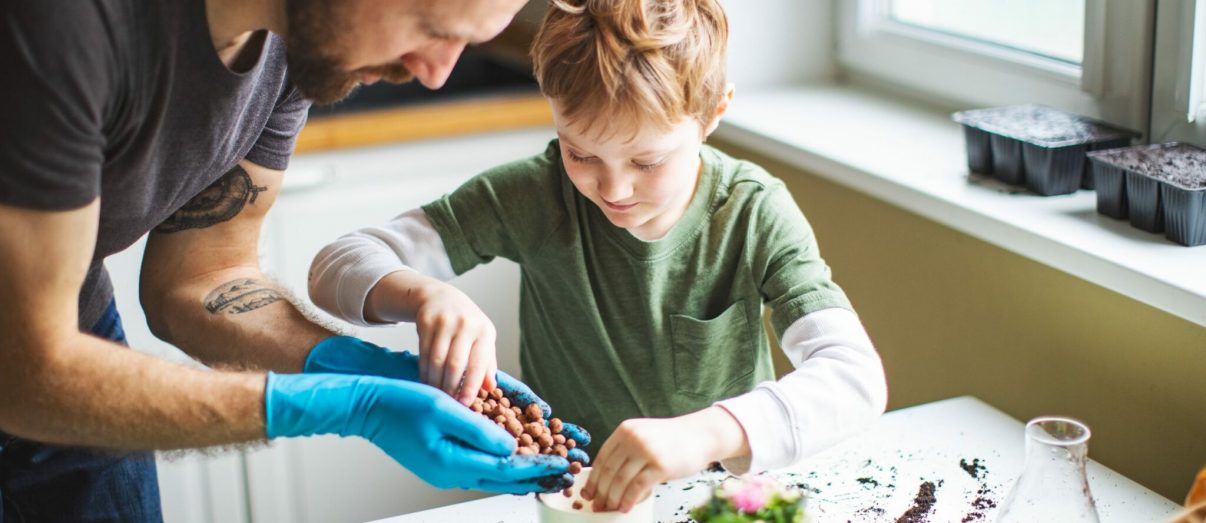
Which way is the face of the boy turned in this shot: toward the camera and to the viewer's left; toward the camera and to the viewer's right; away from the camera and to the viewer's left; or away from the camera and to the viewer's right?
toward the camera and to the viewer's left

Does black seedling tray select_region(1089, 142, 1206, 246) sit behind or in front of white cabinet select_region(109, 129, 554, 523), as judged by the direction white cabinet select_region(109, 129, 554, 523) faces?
in front

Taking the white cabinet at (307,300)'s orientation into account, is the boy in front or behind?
in front

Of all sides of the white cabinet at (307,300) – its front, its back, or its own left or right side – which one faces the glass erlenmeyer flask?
front

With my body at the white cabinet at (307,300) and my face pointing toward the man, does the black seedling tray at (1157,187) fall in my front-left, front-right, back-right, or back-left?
front-left

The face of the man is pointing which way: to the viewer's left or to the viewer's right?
to the viewer's right

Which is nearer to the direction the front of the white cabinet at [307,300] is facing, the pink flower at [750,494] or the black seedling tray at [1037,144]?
the pink flower

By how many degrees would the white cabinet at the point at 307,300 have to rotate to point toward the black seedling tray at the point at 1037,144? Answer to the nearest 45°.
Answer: approximately 45° to its left

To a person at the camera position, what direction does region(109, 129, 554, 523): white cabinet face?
facing the viewer

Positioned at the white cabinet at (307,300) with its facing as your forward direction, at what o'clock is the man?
The man is roughly at 12 o'clock from the white cabinet.

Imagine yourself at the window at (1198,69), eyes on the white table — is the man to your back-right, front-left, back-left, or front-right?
front-right

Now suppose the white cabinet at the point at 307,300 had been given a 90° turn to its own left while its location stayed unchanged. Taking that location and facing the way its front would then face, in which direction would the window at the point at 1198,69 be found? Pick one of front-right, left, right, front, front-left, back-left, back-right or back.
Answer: front-right

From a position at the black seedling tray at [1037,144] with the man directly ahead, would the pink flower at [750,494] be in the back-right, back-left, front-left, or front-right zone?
front-left
